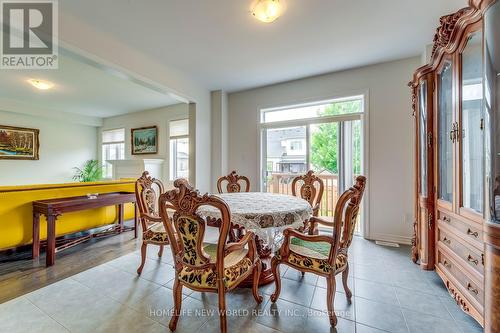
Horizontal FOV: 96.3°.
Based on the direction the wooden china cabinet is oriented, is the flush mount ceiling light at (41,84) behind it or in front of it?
in front

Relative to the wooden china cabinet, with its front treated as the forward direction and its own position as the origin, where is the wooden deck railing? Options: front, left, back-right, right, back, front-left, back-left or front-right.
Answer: right

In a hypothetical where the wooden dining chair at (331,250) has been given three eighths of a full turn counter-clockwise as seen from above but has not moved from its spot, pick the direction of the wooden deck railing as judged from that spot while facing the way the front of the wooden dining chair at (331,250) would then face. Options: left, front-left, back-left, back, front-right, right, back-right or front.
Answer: back

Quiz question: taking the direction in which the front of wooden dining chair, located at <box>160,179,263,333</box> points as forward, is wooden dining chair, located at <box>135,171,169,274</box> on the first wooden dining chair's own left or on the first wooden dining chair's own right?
on the first wooden dining chair's own left

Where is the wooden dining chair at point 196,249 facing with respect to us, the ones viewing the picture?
facing away from the viewer and to the right of the viewer

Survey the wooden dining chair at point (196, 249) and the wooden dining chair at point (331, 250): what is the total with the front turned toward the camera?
0

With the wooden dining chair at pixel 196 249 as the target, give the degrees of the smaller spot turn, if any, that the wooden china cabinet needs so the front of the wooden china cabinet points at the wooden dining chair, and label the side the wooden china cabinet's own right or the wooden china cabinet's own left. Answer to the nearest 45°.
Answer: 0° — it already faces it

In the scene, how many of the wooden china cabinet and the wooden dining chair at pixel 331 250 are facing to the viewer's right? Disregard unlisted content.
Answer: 0

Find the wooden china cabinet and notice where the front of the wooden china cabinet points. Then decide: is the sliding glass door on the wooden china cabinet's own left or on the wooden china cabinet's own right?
on the wooden china cabinet's own right

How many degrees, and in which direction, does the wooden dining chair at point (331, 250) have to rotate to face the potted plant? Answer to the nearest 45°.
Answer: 0° — it already faces it

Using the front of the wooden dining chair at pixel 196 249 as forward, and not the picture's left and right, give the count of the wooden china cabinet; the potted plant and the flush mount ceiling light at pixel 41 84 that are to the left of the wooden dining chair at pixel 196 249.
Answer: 2

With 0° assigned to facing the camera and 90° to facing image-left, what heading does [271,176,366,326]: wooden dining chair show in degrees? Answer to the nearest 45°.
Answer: approximately 135°

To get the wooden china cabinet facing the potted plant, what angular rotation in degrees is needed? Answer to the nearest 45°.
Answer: approximately 45° to its right
